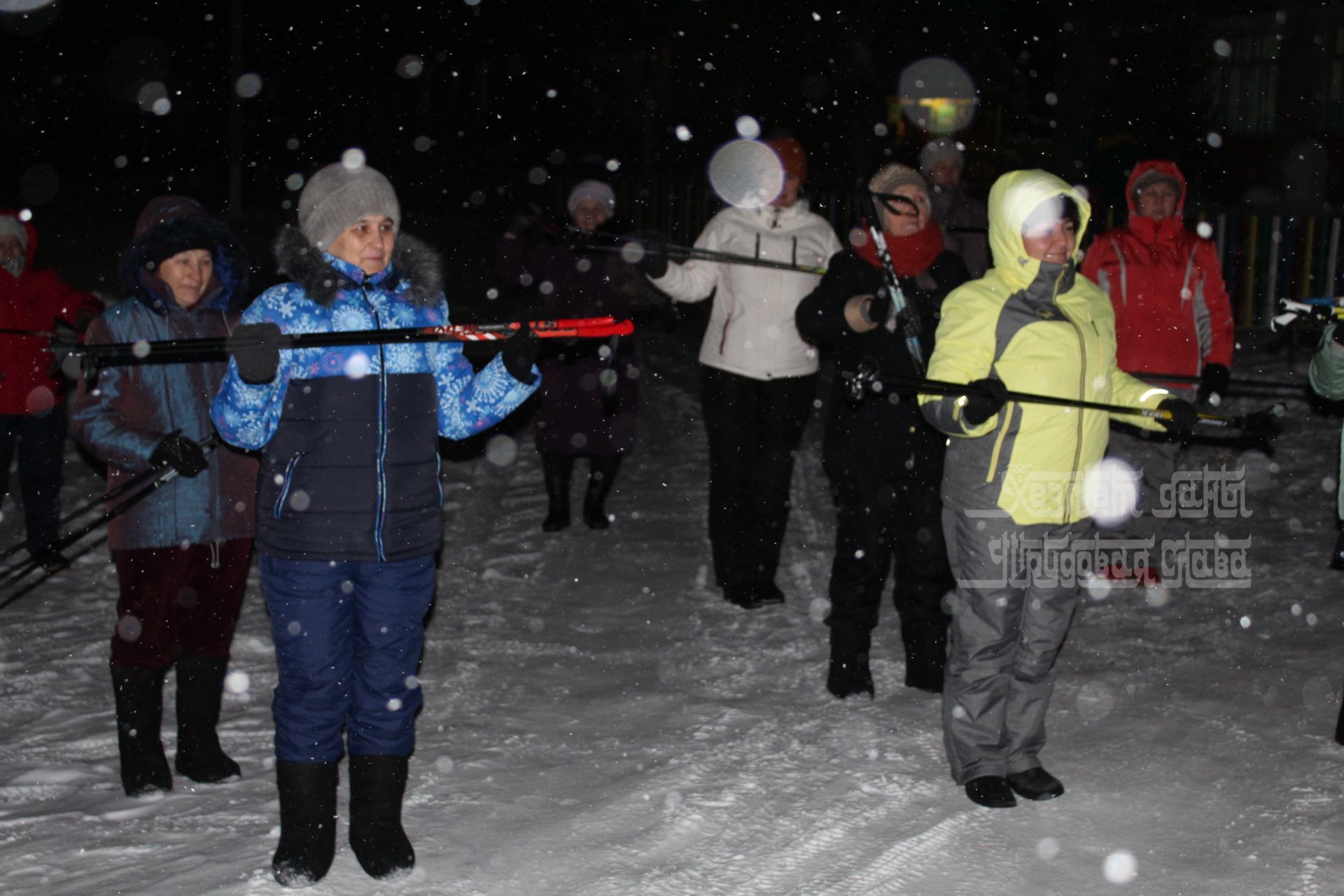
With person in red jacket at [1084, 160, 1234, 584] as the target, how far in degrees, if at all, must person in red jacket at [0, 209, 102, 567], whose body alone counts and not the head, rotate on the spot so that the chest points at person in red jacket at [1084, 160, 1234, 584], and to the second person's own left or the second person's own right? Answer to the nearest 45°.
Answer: approximately 45° to the second person's own left

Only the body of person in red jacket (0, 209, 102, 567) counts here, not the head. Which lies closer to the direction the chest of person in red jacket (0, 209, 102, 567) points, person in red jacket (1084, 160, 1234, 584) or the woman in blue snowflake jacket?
the woman in blue snowflake jacket

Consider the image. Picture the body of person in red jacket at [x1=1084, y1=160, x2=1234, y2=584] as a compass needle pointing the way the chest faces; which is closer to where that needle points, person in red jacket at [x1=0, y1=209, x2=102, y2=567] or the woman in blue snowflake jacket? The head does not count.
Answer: the woman in blue snowflake jacket

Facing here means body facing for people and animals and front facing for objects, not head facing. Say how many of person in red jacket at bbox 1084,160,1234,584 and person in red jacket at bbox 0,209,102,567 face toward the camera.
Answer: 2

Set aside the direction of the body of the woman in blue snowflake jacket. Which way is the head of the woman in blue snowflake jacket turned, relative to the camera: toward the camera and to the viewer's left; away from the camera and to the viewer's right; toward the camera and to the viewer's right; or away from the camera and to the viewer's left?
toward the camera and to the viewer's right

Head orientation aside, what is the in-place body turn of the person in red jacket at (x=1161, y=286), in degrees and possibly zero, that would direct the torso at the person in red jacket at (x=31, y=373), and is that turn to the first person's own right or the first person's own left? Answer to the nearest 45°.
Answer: approximately 90° to the first person's own right

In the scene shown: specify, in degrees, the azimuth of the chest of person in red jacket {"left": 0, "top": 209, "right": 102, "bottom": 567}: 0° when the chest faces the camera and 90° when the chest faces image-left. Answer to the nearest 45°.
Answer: approximately 0°

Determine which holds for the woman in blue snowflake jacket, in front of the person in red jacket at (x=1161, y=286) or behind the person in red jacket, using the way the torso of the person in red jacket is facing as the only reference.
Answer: in front
